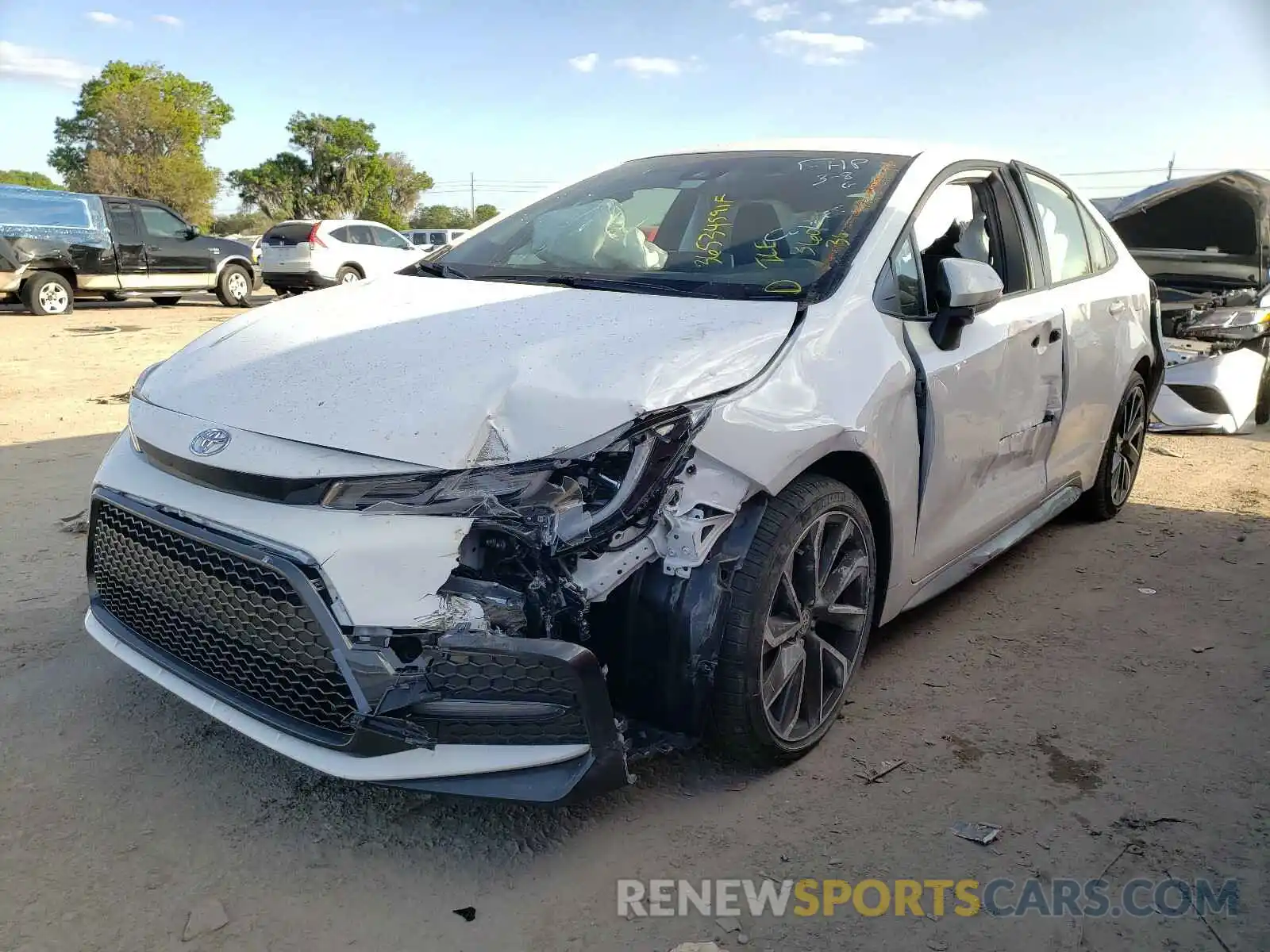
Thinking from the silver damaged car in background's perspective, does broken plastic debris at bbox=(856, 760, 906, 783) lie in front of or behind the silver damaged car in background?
in front

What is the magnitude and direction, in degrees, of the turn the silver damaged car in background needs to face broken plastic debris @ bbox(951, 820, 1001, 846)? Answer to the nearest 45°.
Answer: approximately 45° to its left

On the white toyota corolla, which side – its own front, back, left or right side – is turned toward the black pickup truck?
right

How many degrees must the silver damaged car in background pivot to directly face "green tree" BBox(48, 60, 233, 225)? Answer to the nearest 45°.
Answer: approximately 90° to its right

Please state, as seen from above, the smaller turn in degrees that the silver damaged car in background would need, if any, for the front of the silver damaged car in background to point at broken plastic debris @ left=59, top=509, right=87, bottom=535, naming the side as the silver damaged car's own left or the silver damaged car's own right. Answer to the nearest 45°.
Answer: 0° — it already faces it

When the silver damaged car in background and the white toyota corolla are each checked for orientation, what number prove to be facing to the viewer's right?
0

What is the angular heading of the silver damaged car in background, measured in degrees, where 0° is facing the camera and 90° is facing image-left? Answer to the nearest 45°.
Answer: approximately 45°

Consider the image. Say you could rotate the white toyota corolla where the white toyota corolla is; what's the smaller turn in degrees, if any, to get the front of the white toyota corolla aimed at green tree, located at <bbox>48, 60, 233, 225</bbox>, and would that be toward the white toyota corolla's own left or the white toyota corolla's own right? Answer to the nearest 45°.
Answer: approximately 90° to the white toyota corolla's own right

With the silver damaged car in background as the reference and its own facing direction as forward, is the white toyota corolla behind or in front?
in front

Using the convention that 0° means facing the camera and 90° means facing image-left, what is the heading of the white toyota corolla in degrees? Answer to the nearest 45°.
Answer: approximately 45°
